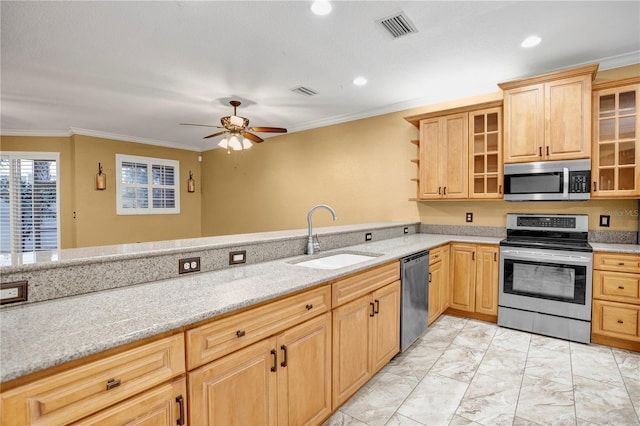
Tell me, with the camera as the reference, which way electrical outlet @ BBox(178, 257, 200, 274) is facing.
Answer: facing the viewer and to the right of the viewer

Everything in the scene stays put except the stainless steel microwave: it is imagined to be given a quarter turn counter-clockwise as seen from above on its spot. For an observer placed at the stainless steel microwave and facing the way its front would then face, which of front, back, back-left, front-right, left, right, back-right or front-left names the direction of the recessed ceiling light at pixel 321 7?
back-right

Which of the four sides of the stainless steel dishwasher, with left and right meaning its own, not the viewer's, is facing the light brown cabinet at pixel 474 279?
left

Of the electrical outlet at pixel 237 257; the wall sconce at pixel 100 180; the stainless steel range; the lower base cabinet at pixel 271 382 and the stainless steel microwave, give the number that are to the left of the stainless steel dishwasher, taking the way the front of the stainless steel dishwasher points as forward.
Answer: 2

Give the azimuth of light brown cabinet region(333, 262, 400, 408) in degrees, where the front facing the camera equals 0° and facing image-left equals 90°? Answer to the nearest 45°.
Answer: approximately 315°

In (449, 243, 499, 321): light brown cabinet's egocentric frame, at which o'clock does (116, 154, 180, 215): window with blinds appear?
The window with blinds is roughly at 3 o'clock from the light brown cabinet.

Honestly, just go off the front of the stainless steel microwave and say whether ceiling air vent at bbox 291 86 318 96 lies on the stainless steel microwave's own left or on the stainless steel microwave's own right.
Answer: on the stainless steel microwave's own right

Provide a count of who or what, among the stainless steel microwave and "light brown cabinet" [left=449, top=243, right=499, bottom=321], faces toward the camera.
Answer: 2

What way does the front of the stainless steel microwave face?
toward the camera

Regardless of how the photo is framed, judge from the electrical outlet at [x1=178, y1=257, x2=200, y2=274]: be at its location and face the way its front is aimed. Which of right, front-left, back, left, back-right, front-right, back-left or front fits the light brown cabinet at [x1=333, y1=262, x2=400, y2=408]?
front-left

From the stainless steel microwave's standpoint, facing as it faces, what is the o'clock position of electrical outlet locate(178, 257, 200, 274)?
The electrical outlet is roughly at 1 o'clock from the stainless steel microwave.

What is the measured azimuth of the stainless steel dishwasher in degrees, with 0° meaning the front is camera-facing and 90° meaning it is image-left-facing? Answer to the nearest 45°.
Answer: approximately 315°

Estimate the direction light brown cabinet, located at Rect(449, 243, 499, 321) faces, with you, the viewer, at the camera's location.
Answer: facing the viewer

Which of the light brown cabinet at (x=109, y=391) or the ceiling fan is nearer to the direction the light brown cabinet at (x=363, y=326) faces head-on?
the light brown cabinet
